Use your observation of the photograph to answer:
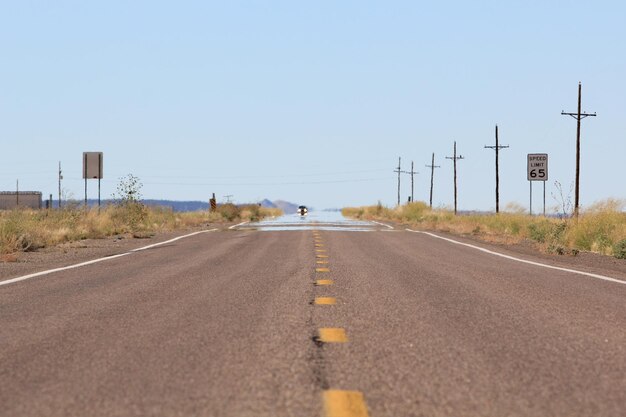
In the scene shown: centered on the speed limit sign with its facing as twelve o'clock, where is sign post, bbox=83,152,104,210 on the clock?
The sign post is roughly at 2 o'clock from the speed limit sign.

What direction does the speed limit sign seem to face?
toward the camera

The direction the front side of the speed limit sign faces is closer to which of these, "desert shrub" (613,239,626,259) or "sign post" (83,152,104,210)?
the desert shrub

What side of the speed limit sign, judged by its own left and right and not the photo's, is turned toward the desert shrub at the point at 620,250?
front
